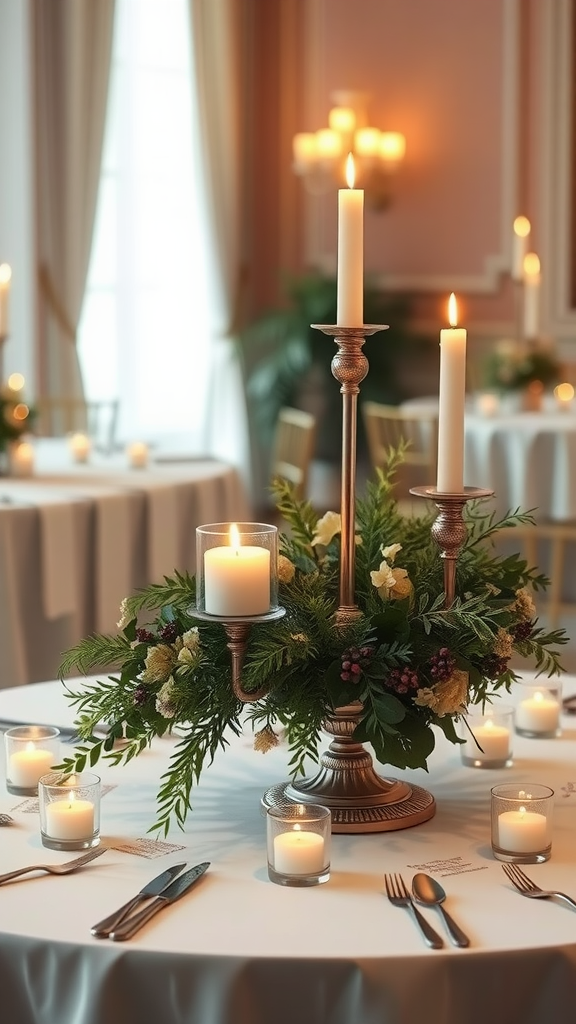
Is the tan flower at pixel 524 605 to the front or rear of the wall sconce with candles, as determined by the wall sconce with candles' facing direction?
to the front

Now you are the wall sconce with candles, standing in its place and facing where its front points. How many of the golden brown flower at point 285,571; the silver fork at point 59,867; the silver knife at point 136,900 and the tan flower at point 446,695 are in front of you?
4

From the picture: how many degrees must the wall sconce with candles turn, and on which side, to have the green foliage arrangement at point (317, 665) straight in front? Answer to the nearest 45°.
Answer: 0° — it already faces it

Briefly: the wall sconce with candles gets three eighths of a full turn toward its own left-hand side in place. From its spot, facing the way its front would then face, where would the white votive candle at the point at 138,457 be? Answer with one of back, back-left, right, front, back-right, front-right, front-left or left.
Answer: back-right

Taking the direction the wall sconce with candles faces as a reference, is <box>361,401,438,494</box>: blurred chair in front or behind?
in front

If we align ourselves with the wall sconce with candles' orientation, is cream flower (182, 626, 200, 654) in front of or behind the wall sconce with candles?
in front

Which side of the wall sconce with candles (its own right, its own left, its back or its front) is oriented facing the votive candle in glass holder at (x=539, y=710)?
front

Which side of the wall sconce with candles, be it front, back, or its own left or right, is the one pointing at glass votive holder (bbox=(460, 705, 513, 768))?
front

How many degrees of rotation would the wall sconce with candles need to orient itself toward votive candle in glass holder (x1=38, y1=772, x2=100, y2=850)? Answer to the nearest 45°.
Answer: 0° — it already faces it

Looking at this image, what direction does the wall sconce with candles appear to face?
toward the camera

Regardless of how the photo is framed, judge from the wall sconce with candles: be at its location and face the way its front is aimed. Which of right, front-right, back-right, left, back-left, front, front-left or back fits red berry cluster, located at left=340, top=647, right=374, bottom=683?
front
